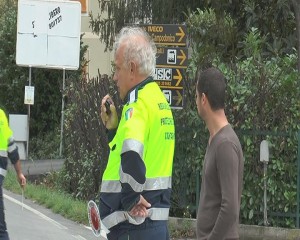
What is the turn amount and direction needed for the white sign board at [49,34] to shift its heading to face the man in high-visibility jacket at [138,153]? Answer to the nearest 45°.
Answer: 0° — it already faces them

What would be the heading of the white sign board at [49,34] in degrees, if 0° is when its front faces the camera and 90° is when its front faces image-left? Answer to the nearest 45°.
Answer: approximately 0°

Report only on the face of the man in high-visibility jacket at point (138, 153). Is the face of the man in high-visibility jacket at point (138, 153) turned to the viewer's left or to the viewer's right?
to the viewer's left

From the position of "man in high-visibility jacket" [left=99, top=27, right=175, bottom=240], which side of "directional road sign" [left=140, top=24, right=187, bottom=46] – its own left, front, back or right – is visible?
front
